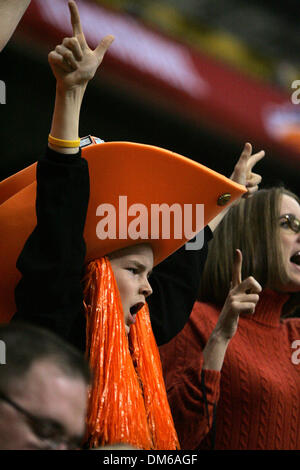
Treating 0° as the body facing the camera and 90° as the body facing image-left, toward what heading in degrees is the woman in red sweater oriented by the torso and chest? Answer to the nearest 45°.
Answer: approximately 315°

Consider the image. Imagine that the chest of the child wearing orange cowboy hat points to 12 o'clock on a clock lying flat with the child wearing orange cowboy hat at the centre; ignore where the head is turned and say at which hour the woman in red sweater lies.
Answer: The woman in red sweater is roughly at 10 o'clock from the child wearing orange cowboy hat.

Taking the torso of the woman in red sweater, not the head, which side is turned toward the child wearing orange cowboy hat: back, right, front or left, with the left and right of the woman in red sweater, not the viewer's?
right
